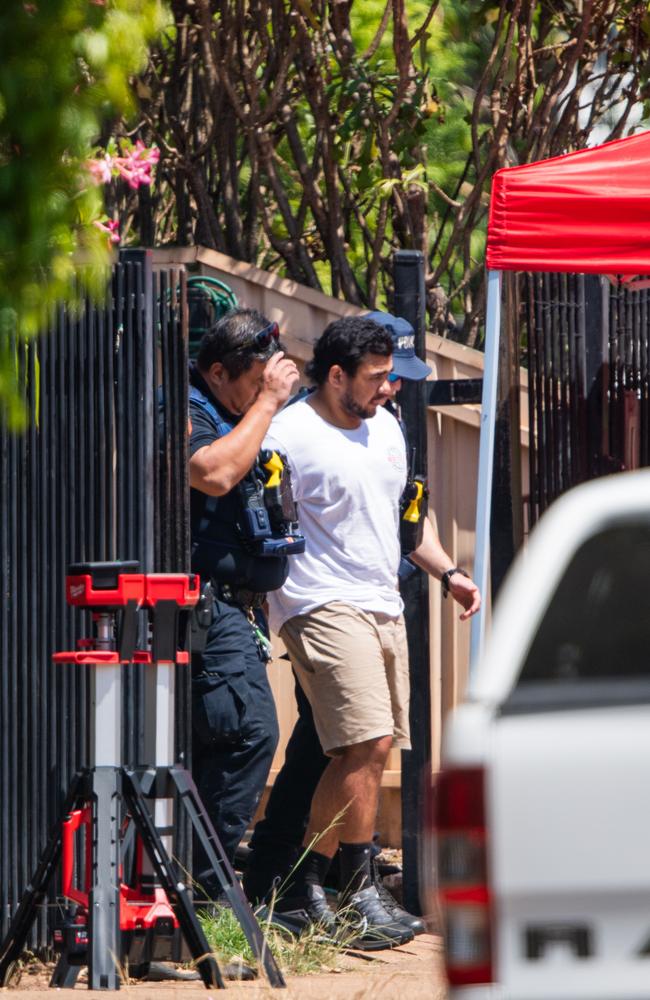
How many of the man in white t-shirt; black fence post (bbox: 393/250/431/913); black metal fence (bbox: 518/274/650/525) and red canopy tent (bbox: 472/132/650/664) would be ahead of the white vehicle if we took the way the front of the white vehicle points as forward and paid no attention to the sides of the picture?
4

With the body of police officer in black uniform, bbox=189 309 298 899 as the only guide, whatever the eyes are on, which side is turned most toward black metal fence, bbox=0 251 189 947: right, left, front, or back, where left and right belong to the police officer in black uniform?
back

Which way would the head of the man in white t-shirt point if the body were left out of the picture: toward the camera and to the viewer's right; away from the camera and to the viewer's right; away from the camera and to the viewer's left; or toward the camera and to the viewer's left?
toward the camera and to the viewer's right

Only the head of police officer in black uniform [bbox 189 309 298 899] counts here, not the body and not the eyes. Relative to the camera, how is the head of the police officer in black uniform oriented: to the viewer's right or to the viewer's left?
to the viewer's right

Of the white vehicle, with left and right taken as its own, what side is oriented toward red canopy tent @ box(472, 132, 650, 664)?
front

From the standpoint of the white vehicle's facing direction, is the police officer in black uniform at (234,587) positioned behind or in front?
in front

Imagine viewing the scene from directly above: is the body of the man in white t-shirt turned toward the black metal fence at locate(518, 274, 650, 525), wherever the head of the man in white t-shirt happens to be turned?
no

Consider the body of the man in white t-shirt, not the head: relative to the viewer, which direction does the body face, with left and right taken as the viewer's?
facing the viewer and to the right of the viewer

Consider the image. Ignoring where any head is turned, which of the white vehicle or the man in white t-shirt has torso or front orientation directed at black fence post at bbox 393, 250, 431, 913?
the white vehicle

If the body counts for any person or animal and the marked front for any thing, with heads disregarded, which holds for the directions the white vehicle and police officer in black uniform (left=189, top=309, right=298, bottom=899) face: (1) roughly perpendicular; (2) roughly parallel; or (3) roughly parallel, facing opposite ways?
roughly perpendicular

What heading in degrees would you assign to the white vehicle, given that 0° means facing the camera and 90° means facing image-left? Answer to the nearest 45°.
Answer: approximately 180°

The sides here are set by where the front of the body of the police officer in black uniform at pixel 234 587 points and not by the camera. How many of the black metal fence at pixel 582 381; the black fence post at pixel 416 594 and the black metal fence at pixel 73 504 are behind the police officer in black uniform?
1

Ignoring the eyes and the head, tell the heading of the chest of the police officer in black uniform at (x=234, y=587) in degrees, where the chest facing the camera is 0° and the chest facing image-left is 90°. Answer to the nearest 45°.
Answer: approximately 270°

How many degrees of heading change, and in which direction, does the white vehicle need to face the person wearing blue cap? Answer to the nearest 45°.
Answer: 0° — it already faces them
